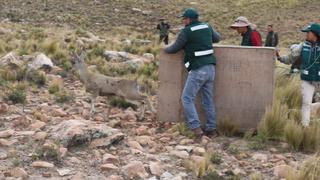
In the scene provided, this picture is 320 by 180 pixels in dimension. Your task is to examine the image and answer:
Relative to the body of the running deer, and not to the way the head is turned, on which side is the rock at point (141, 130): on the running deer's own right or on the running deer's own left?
on the running deer's own left

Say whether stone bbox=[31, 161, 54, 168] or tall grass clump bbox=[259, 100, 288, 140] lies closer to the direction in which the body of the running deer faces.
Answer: the stone

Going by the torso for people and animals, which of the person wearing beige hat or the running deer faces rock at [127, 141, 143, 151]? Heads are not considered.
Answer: the person wearing beige hat

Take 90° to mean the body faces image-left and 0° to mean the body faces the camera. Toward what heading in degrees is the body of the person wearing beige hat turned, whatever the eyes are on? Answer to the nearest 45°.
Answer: approximately 45°

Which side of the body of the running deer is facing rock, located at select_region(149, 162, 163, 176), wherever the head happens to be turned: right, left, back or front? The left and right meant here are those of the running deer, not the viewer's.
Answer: left

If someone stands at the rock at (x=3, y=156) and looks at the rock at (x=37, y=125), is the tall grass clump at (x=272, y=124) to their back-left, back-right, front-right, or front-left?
front-right

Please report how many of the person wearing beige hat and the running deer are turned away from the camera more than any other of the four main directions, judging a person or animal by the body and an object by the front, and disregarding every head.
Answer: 0

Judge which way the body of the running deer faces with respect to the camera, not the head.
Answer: to the viewer's left

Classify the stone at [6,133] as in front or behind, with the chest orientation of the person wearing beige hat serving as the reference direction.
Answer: in front

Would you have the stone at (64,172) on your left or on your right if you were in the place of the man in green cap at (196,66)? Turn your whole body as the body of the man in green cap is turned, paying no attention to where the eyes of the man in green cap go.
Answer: on your left

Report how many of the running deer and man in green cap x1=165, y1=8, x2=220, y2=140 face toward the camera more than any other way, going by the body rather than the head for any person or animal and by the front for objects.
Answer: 0

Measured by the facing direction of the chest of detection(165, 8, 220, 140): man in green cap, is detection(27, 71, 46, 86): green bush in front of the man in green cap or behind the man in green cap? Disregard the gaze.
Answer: in front

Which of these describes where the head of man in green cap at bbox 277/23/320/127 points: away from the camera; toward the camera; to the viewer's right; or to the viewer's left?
to the viewer's left

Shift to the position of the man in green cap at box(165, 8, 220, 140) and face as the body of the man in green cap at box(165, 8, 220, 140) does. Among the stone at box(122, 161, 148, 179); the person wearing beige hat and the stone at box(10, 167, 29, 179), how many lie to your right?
1

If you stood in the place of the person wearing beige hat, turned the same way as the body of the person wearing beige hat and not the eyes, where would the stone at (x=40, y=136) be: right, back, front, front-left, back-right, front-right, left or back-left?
front
